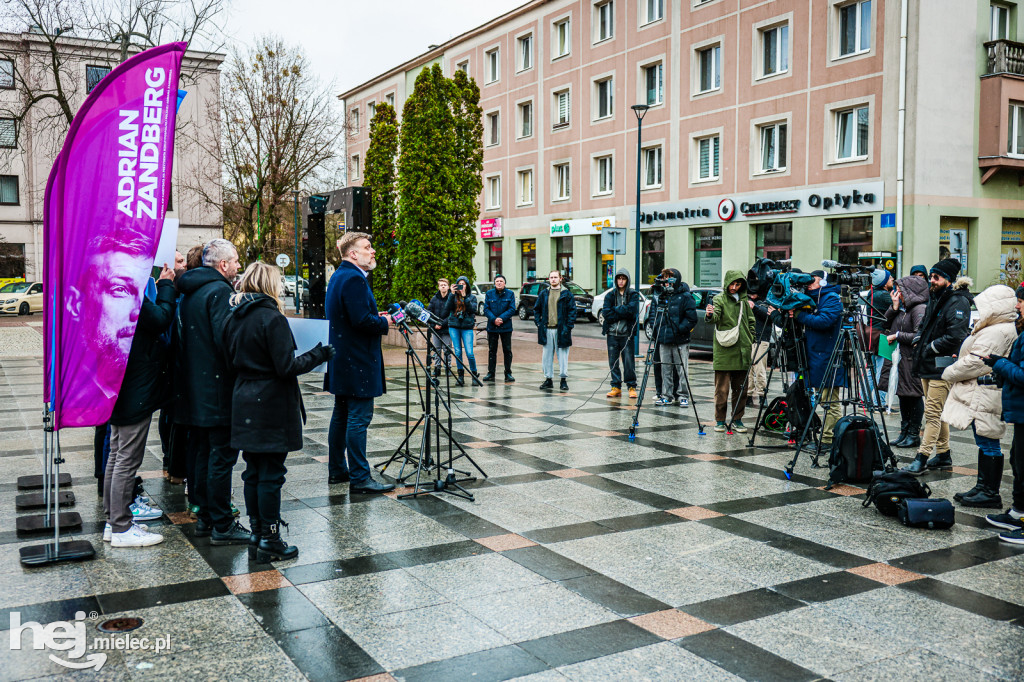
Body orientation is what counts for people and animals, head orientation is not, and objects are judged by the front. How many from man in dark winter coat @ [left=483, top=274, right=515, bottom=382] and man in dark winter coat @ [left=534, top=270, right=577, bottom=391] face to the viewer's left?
0

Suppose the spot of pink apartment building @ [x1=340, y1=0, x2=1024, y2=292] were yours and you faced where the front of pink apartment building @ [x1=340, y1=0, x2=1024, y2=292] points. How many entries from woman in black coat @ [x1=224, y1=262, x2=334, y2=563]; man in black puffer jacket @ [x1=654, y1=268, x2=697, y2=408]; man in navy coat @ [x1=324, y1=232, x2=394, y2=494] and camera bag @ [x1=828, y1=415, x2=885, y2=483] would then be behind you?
0

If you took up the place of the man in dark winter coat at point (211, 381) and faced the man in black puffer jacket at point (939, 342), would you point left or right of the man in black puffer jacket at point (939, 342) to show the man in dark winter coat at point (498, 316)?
left

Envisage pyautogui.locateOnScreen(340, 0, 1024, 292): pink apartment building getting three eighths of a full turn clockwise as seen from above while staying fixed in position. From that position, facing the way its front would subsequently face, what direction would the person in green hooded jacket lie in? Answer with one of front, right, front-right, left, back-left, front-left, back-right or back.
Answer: back

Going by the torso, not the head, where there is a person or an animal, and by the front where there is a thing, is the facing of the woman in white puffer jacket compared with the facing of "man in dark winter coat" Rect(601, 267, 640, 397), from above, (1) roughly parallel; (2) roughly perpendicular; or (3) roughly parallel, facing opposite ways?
roughly perpendicular

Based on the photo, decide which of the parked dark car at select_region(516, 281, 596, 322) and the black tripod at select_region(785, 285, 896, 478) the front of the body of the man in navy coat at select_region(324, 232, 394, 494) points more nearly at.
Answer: the black tripod

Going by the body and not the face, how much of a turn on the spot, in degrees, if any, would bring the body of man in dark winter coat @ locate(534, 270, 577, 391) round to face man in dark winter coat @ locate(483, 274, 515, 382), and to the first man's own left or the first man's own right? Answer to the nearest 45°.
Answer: approximately 135° to the first man's own right

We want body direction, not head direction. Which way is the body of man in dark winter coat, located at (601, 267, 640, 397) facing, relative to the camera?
toward the camera

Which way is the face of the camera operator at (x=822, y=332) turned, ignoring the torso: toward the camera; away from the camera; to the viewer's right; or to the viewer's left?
to the viewer's left

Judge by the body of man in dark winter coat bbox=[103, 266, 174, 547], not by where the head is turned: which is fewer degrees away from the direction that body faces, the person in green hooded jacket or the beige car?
the person in green hooded jacket

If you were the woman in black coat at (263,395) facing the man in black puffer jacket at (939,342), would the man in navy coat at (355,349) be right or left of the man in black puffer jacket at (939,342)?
left

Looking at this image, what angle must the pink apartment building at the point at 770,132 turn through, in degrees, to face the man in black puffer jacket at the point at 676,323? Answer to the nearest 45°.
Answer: approximately 45° to its left

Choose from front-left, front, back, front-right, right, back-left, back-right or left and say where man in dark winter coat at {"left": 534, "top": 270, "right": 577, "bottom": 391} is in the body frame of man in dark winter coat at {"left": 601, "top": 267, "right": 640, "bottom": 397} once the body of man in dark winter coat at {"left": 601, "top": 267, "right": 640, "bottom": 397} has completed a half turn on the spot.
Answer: front-left

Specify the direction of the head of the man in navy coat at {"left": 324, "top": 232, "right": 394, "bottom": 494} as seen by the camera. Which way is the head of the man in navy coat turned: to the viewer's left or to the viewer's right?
to the viewer's right

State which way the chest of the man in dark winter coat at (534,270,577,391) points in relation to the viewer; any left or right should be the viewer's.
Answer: facing the viewer

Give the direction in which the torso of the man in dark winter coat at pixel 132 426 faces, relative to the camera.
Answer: to the viewer's right

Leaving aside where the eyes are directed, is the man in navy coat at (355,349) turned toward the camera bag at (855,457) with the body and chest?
yes

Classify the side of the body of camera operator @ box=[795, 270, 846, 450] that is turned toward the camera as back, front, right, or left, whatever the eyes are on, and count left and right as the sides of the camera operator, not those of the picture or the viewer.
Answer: left

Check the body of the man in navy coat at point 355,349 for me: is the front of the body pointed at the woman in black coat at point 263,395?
no

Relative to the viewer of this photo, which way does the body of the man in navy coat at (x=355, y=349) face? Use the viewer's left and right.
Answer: facing to the right of the viewer
